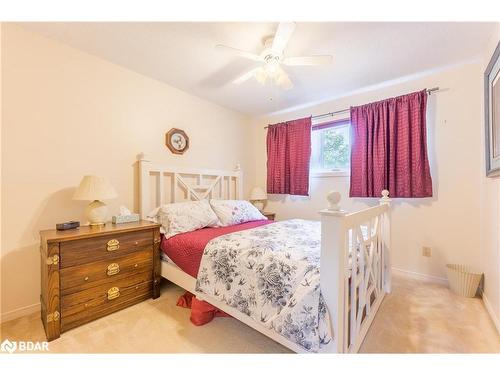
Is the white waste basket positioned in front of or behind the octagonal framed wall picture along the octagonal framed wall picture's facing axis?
in front

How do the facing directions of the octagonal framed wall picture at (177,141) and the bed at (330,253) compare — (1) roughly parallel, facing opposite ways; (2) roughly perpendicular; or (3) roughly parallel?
roughly parallel

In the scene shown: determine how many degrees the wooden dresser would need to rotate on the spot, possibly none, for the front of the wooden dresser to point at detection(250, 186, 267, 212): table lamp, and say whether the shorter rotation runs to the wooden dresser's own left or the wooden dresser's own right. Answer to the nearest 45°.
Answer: approximately 45° to the wooden dresser's own left

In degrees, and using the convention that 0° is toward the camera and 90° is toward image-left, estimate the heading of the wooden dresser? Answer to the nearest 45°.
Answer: approximately 315°

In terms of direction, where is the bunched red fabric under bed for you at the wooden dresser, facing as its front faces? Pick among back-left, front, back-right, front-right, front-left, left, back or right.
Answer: front

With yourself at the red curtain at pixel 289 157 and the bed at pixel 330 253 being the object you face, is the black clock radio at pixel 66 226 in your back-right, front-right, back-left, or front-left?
front-right

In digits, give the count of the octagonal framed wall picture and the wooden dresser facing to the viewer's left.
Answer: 0

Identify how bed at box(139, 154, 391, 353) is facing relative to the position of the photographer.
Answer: facing the viewer and to the right of the viewer

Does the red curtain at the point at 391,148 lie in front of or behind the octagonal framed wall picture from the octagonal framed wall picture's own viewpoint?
in front
